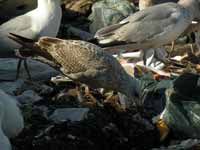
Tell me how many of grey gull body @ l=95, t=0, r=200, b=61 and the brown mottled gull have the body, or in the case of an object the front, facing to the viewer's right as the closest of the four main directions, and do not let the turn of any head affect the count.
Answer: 2

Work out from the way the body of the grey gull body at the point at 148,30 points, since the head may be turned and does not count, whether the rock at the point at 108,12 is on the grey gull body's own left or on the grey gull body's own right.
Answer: on the grey gull body's own left

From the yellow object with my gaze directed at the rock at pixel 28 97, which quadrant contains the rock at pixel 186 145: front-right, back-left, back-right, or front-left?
back-left

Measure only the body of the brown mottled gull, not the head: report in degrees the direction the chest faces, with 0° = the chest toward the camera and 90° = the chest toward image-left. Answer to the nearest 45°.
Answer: approximately 270°

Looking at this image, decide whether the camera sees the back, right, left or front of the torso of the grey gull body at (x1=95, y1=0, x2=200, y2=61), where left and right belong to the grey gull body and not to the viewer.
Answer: right

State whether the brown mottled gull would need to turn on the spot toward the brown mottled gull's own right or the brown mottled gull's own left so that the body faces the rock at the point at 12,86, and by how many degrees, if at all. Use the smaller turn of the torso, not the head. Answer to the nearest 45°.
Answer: approximately 180°

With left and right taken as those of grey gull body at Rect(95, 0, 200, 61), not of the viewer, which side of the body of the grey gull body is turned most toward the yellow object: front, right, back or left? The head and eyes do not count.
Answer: right

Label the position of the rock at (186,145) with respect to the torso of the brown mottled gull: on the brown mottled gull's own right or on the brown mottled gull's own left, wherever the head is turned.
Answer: on the brown mottled gull's own right
